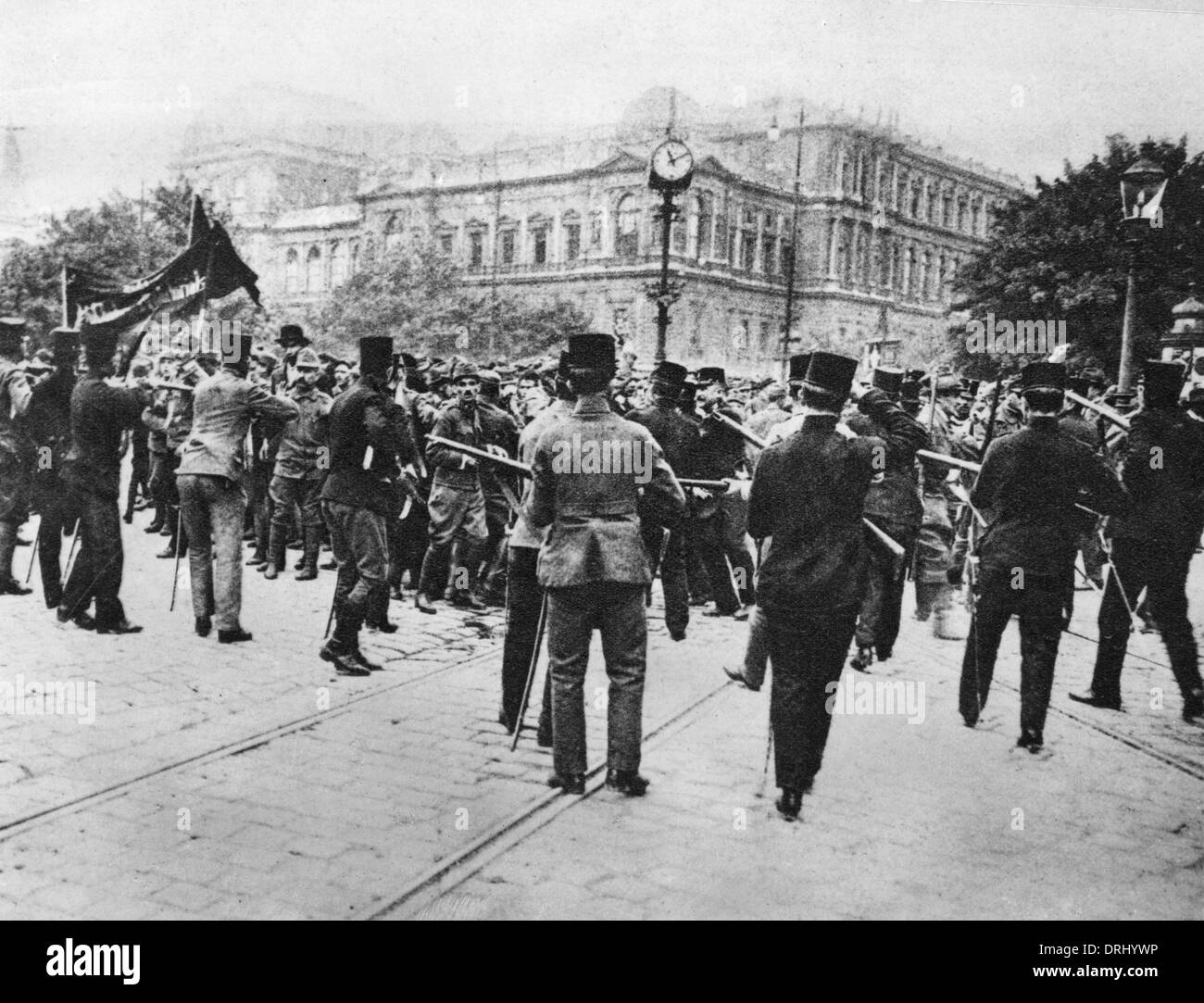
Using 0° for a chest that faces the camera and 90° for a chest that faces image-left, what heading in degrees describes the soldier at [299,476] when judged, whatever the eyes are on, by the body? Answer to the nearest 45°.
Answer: approximately 0°

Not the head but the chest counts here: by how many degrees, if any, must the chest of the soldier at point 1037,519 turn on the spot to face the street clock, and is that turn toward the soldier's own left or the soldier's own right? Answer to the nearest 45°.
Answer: approximately 45° to the soldier's own left

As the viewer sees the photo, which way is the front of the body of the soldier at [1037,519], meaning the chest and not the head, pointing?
away from the camera

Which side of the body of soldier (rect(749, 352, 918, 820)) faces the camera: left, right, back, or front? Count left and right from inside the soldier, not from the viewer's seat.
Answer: back

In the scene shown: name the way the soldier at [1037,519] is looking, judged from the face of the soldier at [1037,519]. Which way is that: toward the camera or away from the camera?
away from the camera

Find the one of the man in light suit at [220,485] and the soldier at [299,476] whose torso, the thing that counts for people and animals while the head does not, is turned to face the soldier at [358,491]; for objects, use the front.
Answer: the soldier at [299,476]

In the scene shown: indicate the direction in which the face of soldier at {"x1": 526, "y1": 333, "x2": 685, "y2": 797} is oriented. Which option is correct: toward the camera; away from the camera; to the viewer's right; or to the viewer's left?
away from the camera

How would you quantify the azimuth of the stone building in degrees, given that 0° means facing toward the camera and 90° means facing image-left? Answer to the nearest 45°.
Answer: approximately 45°

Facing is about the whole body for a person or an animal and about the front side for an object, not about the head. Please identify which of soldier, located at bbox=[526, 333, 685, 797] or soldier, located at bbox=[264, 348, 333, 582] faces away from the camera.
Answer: soldier, located at bbox=[526, 333, 685, 797]

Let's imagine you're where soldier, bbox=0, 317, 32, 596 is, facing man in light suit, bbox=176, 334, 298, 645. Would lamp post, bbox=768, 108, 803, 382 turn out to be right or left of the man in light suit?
left

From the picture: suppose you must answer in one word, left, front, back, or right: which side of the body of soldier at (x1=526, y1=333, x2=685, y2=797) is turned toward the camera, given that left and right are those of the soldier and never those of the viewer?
back

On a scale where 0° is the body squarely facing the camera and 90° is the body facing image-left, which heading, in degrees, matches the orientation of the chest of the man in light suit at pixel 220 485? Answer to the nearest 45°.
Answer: approximately 225°
